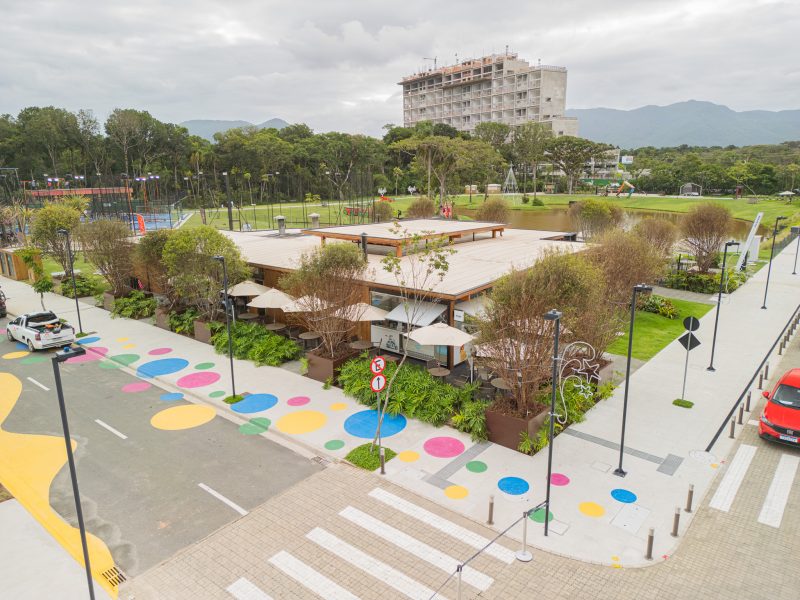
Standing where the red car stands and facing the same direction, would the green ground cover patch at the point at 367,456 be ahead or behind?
ahead

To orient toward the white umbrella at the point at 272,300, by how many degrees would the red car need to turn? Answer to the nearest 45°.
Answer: approximately 45° to its right

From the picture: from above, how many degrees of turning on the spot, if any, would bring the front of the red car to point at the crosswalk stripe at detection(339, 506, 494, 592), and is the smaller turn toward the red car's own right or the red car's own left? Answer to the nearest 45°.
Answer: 0° — it already faces it

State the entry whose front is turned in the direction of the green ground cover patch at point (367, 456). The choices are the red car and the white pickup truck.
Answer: the red car

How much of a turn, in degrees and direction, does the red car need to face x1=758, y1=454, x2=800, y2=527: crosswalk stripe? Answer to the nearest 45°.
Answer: approximately 45° to its left
